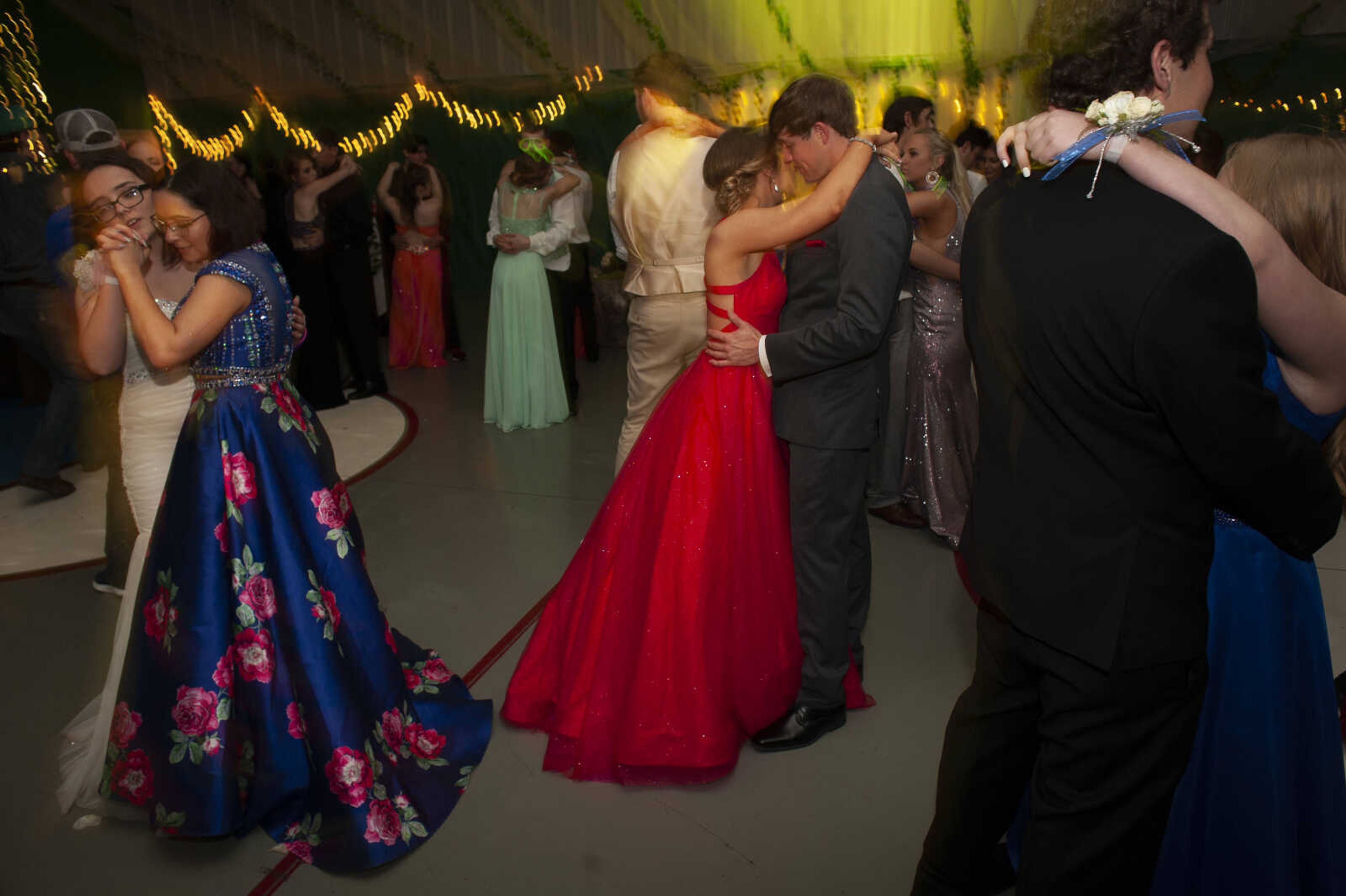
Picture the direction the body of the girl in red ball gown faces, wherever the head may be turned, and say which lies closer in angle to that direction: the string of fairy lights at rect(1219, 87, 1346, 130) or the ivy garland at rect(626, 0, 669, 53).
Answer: the string of fairy lights

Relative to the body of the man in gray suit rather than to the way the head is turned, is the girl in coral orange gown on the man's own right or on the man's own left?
on the man's own right

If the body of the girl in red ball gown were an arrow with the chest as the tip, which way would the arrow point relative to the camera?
to the viewer's right

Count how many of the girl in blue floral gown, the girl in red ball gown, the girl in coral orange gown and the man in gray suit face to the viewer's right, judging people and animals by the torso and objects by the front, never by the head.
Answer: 1

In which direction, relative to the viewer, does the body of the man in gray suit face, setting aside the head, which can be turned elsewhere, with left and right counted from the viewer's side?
facing to the left of the viewer

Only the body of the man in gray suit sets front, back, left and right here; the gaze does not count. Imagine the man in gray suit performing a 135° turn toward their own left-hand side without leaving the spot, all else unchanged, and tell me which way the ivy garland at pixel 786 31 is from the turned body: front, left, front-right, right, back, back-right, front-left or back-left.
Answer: back-left

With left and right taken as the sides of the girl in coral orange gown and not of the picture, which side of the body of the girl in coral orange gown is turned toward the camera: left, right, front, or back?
back

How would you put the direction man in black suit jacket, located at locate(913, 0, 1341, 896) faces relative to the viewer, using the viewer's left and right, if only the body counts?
facing away from the viewer and to the right of the viewer

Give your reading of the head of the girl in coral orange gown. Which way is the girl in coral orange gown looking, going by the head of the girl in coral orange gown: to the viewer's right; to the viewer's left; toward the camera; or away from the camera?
away from the camera

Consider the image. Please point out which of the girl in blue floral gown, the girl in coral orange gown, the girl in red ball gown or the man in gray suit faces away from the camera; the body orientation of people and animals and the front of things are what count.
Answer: the girl in coral orange gown

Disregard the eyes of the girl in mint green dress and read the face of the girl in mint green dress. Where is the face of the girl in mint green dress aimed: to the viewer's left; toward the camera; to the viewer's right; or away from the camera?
away from the camera

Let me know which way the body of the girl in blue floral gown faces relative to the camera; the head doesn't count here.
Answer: to the viewer's left

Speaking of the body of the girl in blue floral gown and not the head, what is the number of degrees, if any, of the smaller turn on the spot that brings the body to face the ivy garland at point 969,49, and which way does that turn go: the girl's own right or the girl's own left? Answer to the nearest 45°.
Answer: approximately 135° to the girl's own right

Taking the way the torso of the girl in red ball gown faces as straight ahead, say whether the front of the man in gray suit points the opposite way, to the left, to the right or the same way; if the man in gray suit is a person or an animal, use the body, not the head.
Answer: the opposite way
